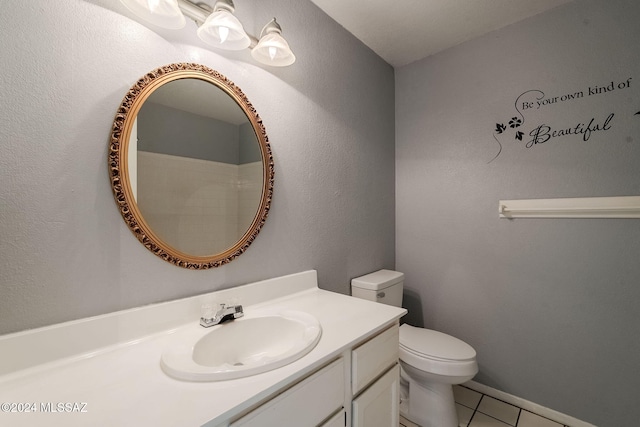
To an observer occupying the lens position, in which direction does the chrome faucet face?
facing the viewer and to the right of the viewer

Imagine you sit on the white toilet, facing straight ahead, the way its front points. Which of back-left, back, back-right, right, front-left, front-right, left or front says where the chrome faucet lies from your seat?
right

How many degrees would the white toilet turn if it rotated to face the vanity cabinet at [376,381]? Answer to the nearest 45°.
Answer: approximately 45° to its right

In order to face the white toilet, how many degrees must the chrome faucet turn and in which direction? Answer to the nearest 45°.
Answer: approximately 45° to its left

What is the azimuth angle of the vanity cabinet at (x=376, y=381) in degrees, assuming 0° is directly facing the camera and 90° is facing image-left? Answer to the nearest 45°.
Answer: approximately 315°

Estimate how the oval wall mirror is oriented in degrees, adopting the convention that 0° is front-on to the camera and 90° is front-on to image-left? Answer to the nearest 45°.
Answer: approximately 315°
